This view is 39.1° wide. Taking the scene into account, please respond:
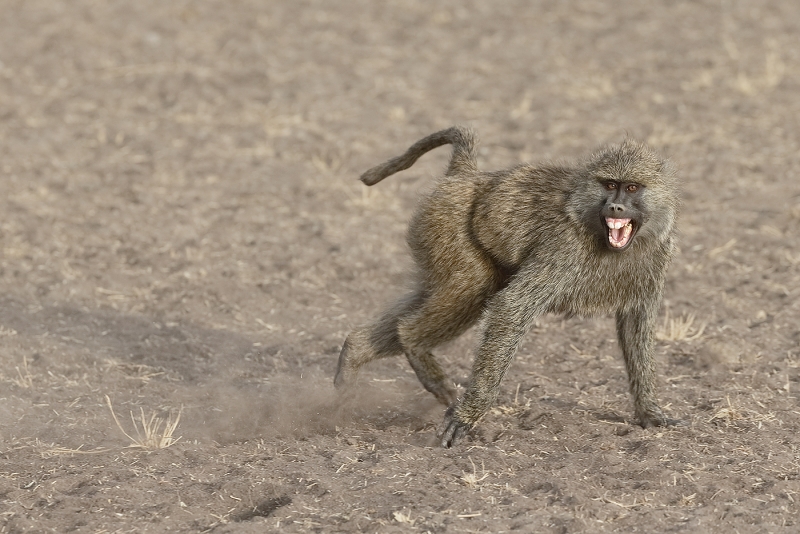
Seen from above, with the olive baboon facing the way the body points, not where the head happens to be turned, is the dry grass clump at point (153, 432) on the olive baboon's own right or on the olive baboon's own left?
on the olive baboon's own right

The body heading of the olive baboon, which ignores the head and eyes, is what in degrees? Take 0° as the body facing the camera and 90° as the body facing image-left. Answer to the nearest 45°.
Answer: approximately 315°

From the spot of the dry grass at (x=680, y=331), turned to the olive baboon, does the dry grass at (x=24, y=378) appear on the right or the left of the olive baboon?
right

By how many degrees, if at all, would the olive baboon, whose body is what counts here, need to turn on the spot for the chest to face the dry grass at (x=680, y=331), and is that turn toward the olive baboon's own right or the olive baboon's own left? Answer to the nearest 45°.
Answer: approximately 90° to the olive baboon's own left

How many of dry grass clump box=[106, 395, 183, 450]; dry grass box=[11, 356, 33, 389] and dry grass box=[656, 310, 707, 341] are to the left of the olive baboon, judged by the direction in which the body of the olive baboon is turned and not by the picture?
1

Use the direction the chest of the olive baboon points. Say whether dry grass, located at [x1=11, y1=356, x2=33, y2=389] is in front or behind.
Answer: behind
